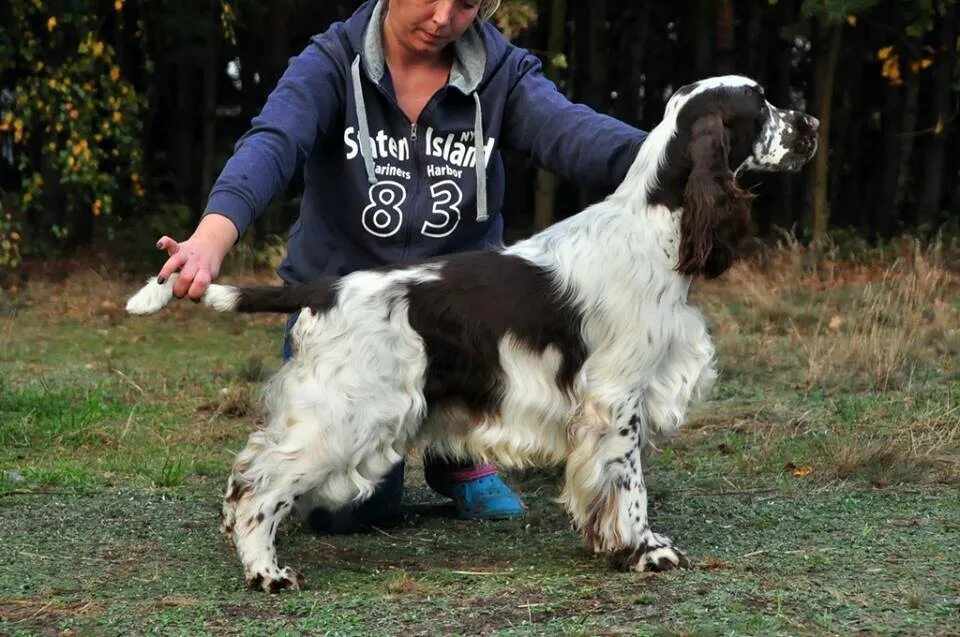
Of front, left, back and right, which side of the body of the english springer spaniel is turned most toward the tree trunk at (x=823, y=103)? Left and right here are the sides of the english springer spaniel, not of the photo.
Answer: left

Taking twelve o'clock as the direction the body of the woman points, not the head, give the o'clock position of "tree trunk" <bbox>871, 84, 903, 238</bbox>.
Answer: The tree trunk is roughly at 7 o'clock from the woman.

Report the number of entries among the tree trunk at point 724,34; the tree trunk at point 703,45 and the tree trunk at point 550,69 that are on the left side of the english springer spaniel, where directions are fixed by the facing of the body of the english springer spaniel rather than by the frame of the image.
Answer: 3

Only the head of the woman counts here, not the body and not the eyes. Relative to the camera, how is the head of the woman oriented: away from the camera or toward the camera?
toward the camera

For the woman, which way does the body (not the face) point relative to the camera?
toward the camera

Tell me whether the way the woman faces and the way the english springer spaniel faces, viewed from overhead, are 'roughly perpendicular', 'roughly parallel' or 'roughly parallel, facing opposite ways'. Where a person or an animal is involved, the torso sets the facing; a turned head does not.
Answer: roughly perpendicular

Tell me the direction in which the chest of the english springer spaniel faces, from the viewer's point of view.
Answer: to the viewer's right

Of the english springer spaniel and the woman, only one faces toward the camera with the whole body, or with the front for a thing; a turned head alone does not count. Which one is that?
the woman

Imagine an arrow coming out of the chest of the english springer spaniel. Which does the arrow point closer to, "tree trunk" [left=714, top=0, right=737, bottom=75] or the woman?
the tree trunk

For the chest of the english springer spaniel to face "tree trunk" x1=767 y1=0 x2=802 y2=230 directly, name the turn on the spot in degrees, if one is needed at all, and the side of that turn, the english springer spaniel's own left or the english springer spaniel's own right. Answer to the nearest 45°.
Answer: approximately 90° to the english springer spaniel's own left

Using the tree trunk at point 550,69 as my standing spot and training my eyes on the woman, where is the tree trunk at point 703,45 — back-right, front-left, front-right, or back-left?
back-left

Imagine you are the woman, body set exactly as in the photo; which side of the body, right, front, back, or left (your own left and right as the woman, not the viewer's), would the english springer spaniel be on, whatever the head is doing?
front

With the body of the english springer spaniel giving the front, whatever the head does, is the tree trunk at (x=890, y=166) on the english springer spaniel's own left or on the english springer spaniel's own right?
on the english springer spaniel's own left
